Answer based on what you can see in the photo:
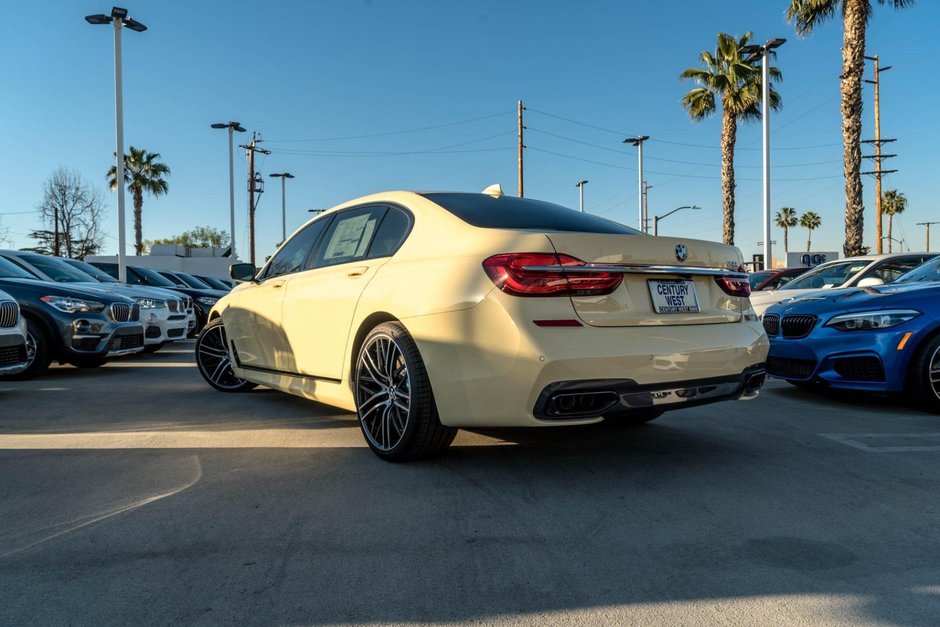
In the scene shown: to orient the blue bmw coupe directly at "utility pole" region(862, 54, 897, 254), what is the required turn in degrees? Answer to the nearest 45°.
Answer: approximately 135° to its right

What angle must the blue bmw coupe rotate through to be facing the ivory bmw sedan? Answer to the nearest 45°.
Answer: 0° — it already faces it

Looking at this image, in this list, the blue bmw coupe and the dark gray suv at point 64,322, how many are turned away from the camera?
0

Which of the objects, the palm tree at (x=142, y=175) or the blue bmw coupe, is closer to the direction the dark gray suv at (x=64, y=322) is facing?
the blue bmw coupe

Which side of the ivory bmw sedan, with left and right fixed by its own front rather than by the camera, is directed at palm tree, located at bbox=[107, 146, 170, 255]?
front

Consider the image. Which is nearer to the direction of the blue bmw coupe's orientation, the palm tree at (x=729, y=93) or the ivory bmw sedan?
the ivory bmw sedan

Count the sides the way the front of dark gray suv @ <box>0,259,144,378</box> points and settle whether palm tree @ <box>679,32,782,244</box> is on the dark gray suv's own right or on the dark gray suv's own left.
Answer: on the dark gray suv's own left

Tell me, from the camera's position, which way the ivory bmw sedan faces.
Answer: facing away from the viewer and to the left of the viewer

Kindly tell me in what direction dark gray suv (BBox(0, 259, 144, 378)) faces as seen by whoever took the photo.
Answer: facing the viewer and to the right of the viewer

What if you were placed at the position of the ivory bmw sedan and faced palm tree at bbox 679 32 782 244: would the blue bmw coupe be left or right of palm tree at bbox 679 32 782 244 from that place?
right

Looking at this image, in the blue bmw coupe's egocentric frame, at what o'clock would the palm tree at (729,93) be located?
The palm tree is roughly at 4 o'clock from the blue bmw coupe.

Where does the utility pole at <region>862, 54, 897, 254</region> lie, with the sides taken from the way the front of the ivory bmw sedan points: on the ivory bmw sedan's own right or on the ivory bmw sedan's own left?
on the ivory bmw sedan's own right

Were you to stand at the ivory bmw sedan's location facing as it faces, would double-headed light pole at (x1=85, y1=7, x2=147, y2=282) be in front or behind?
in front

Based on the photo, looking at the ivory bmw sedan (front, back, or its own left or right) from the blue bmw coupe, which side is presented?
right
